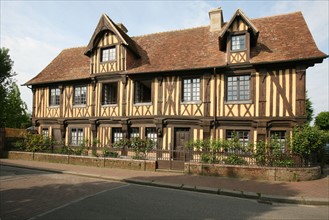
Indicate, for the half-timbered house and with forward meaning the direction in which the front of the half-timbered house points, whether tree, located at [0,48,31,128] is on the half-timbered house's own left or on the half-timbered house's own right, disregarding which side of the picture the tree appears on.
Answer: on the half-timbered house's own right

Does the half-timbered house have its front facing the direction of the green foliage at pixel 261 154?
no

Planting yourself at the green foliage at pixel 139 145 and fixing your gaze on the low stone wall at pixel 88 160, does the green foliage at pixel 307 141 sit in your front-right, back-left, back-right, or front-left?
back-left

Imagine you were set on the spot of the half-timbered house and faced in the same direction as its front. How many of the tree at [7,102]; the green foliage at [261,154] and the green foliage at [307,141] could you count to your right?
1

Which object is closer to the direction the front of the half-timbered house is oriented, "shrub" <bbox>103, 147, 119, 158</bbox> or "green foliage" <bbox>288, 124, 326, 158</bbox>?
the shrub

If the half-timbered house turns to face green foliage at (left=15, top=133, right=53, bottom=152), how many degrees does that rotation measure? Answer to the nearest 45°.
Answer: approximately 45° to its right

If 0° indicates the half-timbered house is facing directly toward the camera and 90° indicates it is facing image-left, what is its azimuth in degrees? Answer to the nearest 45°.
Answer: approximately 45°

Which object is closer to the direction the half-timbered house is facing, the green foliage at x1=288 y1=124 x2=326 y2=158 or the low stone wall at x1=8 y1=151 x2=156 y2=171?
the low stone wall
